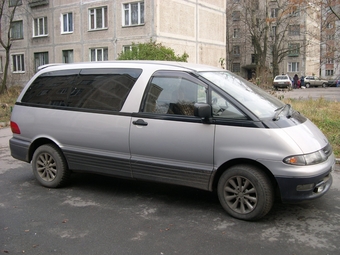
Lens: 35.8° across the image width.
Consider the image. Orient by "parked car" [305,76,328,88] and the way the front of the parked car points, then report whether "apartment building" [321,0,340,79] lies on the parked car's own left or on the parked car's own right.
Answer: on the parked car's own left

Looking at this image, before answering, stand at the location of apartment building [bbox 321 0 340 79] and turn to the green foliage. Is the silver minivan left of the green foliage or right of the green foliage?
left
